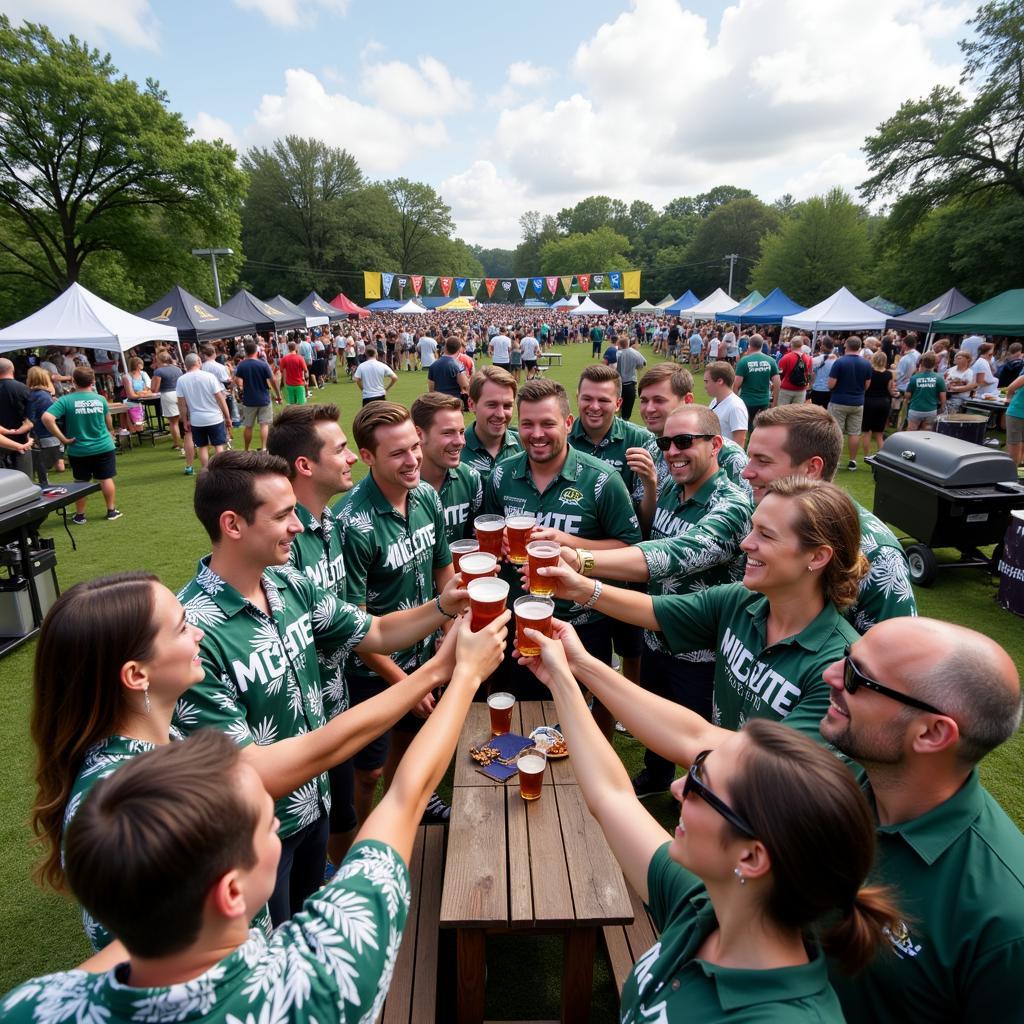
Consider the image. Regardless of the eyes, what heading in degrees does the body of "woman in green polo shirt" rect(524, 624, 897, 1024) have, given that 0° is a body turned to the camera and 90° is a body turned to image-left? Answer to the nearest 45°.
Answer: approximately 90°

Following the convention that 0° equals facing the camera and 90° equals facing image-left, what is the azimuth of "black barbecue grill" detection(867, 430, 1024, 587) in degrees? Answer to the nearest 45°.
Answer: approximately 45°

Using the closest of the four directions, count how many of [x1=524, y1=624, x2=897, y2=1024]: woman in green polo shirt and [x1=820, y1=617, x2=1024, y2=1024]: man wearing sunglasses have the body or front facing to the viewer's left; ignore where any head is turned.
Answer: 2

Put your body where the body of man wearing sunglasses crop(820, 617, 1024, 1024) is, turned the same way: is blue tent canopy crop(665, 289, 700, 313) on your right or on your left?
on your right

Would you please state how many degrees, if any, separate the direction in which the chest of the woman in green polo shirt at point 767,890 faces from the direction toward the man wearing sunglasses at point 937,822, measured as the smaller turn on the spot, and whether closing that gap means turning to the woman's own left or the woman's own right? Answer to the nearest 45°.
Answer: approximately 135° to the woman's own right

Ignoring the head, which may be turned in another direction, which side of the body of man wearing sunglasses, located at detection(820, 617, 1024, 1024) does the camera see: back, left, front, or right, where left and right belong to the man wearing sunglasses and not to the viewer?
left

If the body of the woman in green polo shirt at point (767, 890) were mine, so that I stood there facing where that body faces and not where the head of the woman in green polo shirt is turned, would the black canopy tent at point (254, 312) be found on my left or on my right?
on my right

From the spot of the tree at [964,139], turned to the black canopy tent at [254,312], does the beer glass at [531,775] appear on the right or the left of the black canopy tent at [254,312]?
left

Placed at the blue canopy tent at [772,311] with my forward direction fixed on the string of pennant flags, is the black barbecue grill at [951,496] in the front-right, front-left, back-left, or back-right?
back-left

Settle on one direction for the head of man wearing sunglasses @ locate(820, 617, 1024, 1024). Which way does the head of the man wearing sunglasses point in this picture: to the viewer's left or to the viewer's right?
to the viewer's left

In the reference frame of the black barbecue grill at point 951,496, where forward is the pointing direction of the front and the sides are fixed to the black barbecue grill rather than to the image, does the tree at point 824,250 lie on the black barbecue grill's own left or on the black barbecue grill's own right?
on the black barbecue grill's own right

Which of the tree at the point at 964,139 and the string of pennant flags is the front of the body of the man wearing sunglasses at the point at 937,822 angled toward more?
the string of pennant flags
